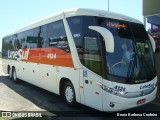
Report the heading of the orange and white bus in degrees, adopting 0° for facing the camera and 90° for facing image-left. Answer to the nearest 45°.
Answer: approximately 315°
